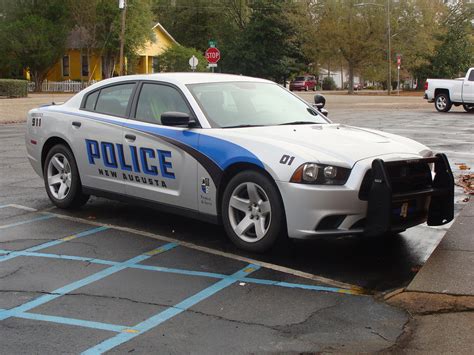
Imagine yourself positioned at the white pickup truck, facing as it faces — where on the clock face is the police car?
The police car is roughly at 3 o'clock from the white pickup truck.

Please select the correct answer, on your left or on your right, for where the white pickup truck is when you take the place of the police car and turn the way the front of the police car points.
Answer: on your left

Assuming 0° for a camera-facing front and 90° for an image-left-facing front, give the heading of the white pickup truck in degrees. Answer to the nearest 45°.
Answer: approximately 270°

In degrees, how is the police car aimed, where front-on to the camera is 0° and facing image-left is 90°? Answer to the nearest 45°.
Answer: approximately 315°

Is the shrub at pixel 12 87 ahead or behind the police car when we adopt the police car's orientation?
behind
